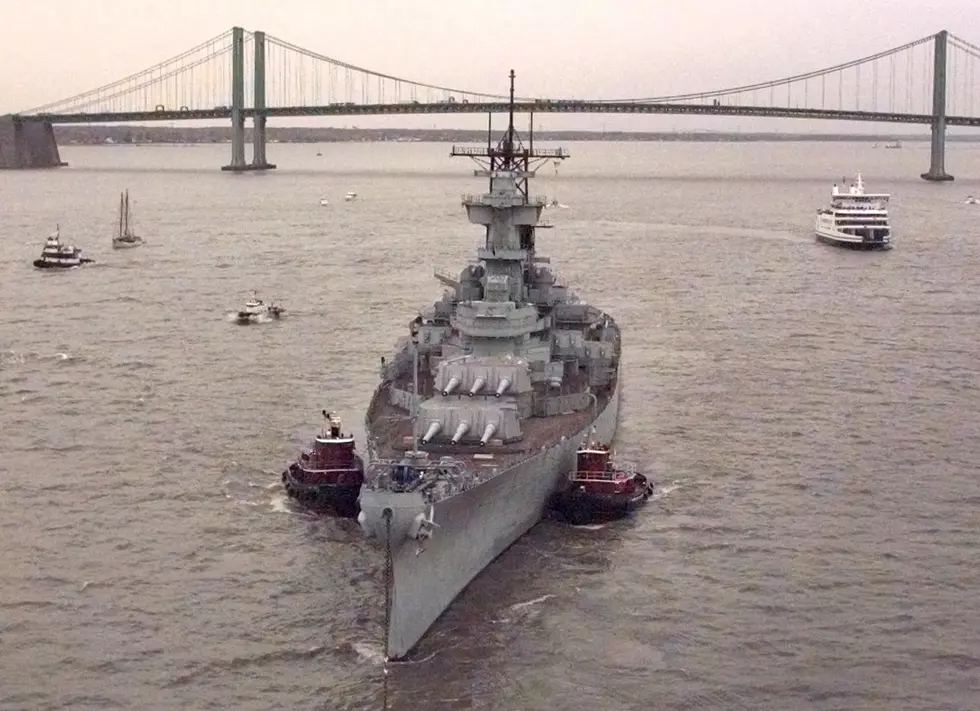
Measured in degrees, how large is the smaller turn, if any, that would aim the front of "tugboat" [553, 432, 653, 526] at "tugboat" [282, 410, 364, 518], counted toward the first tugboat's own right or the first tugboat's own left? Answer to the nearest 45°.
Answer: approximately 45° to the first tugboat's own right

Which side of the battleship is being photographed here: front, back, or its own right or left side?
front

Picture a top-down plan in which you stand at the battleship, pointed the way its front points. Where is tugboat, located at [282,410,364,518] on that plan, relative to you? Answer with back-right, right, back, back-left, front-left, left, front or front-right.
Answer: right
